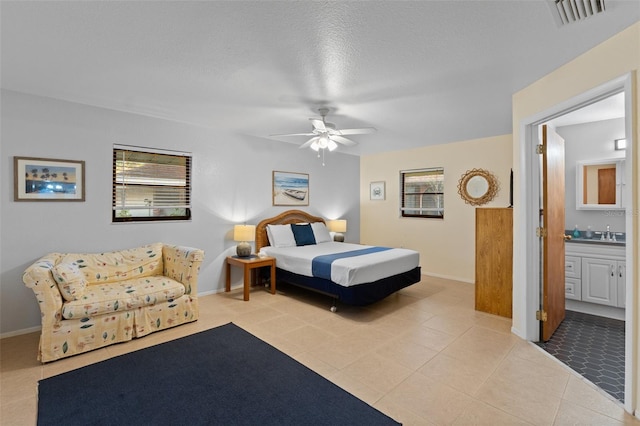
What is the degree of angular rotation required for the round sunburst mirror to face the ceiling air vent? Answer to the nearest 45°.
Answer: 0° — it already faces it

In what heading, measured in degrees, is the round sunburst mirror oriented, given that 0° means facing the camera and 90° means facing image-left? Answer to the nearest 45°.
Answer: approximately 0°

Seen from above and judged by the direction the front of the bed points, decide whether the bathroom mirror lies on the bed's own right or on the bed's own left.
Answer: on the bed's own left

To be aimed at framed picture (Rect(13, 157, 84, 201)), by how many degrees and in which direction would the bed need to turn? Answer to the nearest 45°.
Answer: approximately 135° to its right

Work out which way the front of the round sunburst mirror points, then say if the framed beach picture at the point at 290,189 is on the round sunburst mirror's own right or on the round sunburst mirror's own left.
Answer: on the round sunburst mirror's own right

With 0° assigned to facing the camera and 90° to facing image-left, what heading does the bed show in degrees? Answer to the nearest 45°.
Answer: approximately 315°
